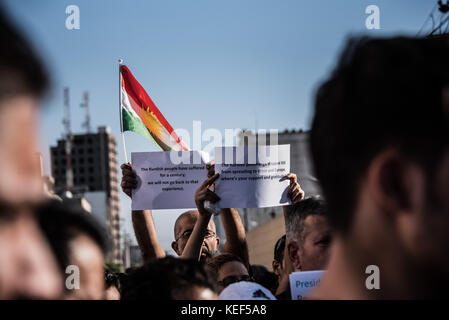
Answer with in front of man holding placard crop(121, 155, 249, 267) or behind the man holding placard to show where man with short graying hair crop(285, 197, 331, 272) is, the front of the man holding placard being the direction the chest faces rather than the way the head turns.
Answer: in front

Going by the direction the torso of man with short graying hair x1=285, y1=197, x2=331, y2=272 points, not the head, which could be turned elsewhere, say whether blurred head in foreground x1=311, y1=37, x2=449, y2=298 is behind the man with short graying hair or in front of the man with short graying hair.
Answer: in front

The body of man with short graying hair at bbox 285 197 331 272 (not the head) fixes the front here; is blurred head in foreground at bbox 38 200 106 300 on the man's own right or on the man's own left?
on the man's own right

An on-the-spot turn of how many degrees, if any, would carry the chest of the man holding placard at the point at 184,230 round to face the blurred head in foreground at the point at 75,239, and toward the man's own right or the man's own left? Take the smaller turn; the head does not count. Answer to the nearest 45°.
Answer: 0° — they already face them

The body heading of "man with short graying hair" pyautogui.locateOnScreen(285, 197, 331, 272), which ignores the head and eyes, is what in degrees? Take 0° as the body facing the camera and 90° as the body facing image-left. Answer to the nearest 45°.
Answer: approximately 315°
